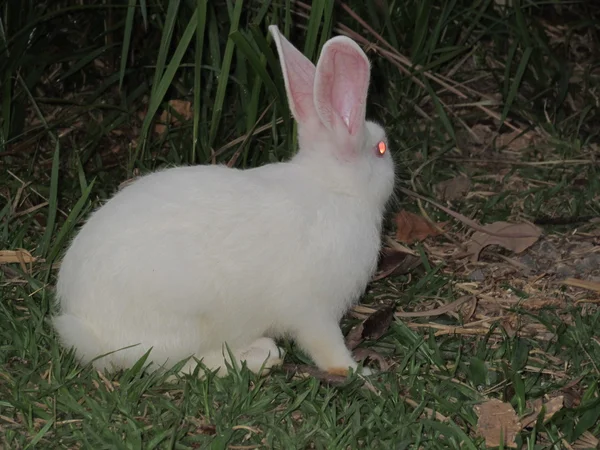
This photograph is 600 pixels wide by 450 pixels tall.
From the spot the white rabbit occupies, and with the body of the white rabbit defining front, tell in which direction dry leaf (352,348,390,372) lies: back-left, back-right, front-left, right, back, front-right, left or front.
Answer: front

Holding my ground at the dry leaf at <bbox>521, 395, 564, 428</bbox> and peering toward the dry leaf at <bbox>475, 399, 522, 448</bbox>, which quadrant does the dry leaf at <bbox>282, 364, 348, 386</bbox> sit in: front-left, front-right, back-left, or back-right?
front-right

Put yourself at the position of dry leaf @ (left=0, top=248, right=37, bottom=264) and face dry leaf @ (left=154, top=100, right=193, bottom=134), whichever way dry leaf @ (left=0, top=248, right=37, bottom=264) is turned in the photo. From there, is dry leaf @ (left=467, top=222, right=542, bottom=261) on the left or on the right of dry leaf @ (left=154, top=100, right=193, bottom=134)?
right

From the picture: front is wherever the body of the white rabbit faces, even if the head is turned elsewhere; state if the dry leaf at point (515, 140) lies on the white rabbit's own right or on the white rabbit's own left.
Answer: on the white rabbit's own left

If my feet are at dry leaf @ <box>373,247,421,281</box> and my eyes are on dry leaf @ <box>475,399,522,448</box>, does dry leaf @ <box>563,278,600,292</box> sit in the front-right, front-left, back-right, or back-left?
front-left

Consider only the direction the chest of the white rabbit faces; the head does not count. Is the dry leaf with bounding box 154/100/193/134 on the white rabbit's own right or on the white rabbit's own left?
on the white rabbit's own left

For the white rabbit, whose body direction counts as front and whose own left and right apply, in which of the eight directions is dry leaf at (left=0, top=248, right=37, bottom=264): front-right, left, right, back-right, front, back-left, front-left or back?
back-left

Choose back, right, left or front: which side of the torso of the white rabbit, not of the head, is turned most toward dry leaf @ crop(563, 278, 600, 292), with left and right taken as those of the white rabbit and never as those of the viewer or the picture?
front

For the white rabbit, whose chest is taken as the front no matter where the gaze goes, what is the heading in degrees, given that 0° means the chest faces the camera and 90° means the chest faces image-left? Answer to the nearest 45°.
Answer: approximately 270°

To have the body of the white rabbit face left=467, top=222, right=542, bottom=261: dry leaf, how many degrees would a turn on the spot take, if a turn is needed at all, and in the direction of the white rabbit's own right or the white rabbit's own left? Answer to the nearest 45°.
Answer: approximately 45° to the white rabbit's own left

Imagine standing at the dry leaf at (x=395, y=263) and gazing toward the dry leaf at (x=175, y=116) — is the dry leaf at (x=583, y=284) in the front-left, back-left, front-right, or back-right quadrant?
back-right
